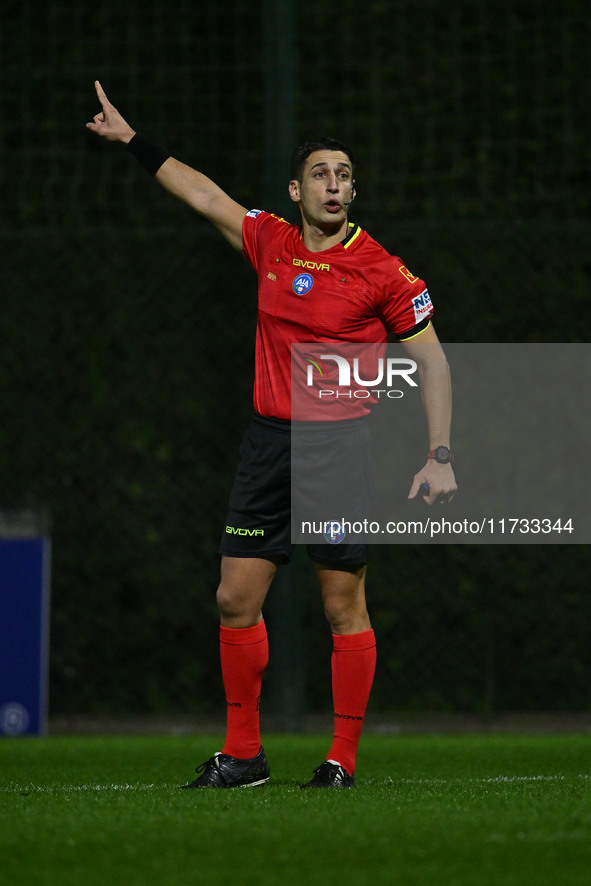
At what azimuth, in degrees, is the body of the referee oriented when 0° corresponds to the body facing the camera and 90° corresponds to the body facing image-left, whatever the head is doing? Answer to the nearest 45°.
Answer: approximately 45°

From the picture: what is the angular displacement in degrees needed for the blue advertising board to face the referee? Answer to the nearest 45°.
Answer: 0° — it already faces them

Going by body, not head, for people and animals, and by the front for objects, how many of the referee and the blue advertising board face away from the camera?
0

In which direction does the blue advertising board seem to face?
toward the camera

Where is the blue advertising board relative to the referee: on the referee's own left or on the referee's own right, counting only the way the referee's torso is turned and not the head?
on the referee's own right
